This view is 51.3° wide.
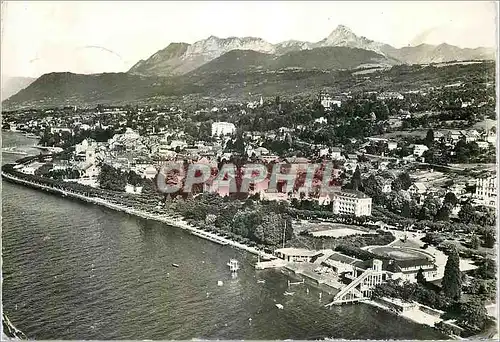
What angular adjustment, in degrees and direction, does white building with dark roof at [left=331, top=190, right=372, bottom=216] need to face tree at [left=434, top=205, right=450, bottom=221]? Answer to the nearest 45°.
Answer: approximately 135° to its left

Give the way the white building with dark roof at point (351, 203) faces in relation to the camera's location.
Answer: facing the viewer and to the left of the viewer
